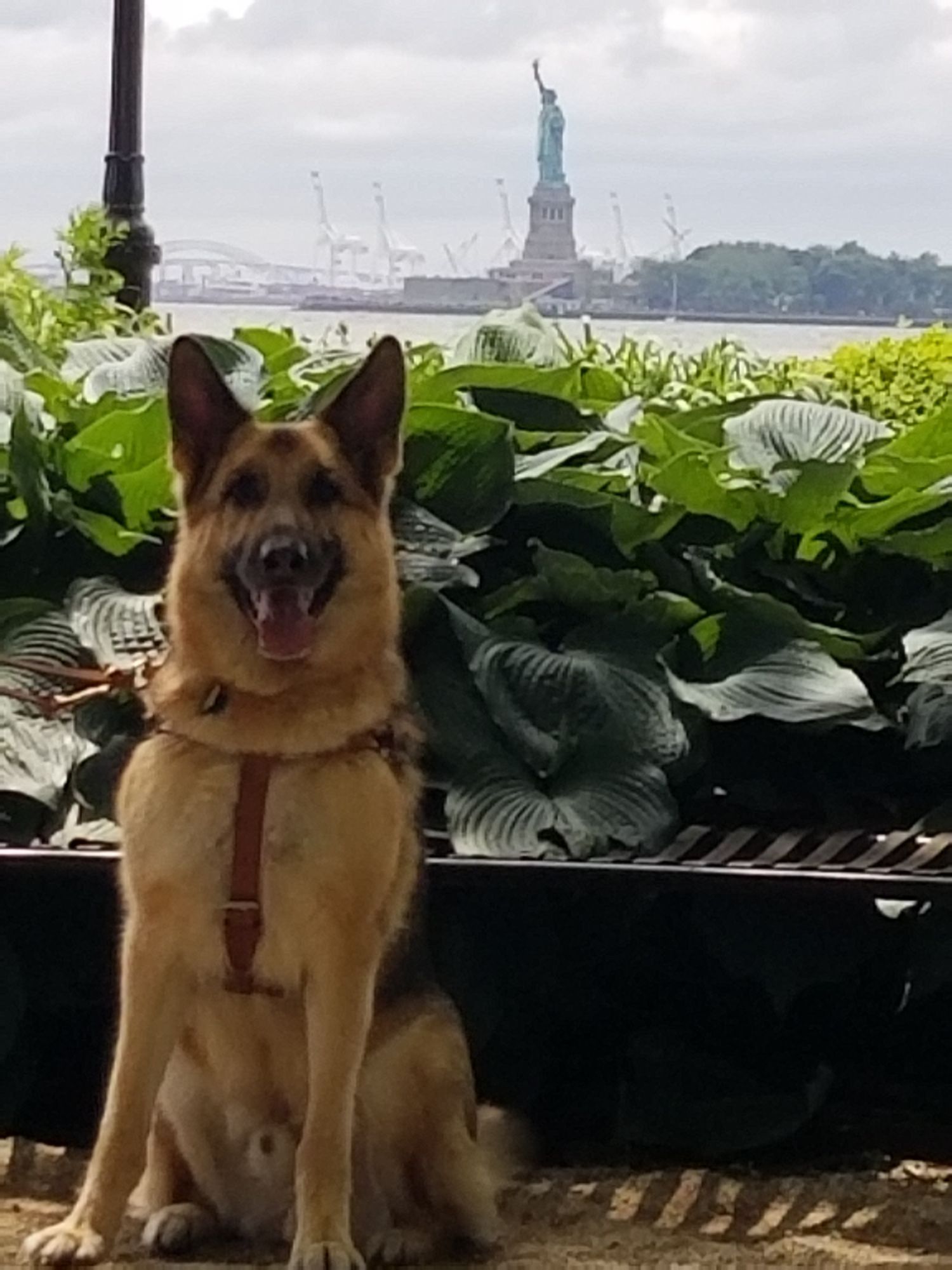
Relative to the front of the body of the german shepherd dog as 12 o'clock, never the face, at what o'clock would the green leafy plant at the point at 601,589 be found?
The green leafy plant is roughly at 7 o'clock from the german shepherd dog.

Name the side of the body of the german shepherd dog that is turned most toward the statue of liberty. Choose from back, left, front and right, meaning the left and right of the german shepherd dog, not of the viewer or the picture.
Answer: back

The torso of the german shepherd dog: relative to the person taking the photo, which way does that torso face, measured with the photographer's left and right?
facing the viewer

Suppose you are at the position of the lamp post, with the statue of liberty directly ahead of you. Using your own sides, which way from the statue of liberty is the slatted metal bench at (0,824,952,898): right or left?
right

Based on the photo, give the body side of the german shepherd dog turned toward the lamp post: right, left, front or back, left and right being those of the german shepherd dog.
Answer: back
